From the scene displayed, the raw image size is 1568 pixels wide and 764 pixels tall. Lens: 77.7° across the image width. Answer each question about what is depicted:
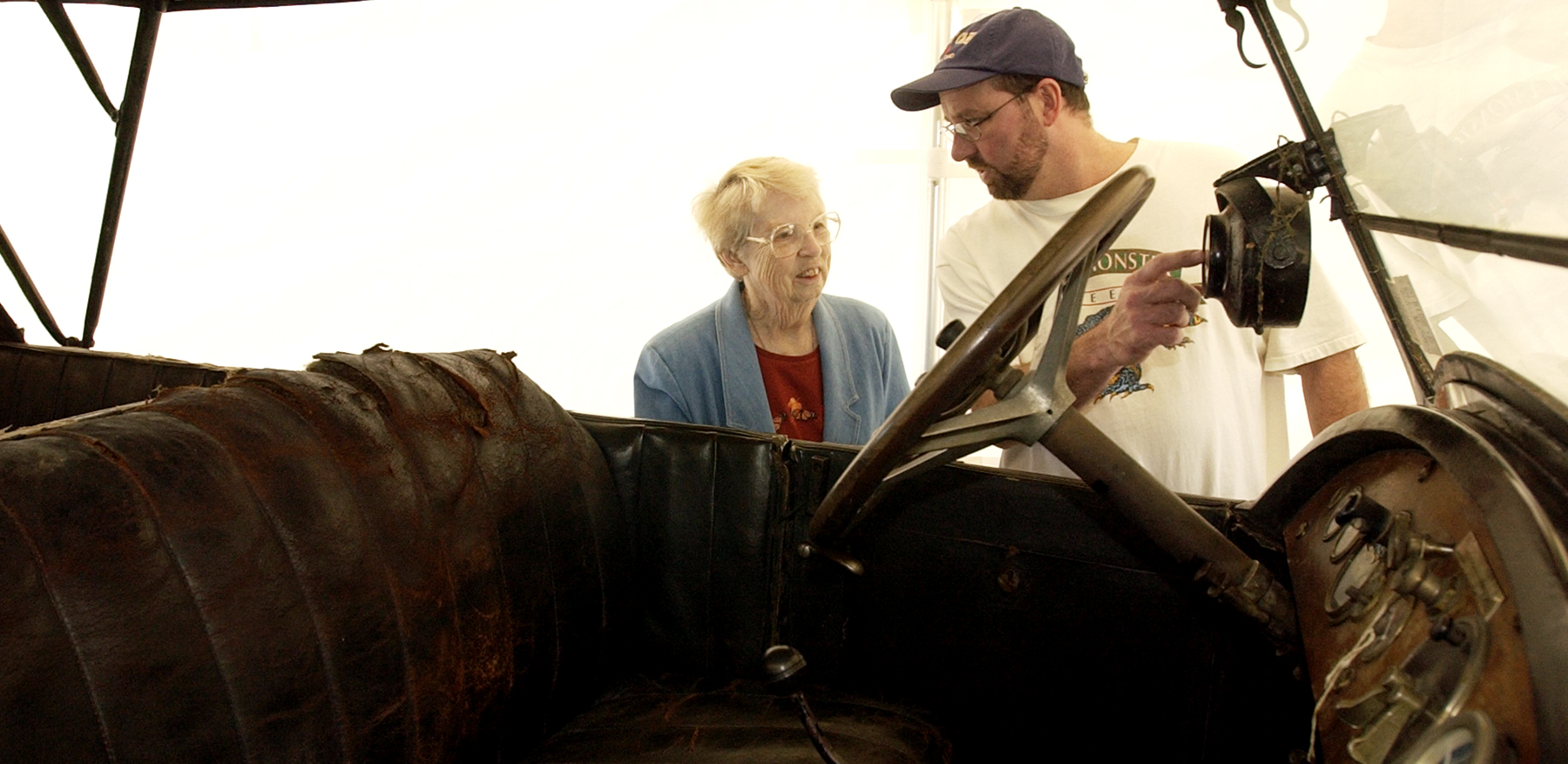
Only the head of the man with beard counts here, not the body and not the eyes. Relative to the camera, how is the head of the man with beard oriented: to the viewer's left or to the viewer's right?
to the viewer's left

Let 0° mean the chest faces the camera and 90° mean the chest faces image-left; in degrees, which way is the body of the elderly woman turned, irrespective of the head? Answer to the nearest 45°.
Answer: approximately 315°

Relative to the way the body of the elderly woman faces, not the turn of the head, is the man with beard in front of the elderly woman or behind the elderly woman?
in front

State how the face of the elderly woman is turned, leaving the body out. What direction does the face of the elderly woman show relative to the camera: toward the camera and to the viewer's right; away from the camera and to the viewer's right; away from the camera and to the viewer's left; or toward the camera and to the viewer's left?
toward the camera and to the viewer's right
